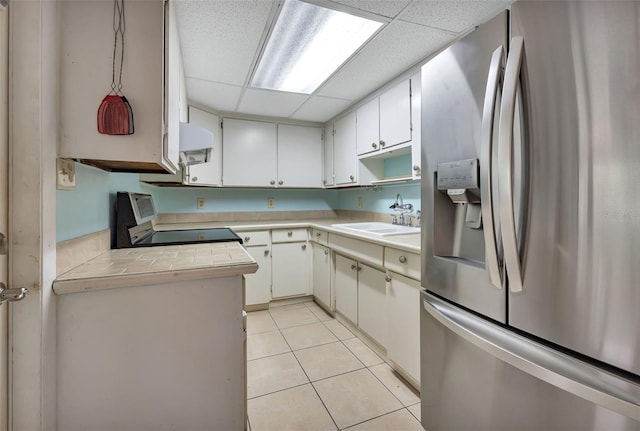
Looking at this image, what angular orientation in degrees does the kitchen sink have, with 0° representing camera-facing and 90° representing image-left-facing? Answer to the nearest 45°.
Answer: approximately 45°

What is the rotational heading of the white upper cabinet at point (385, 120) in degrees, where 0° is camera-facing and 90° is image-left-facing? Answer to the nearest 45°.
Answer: approximately 45°

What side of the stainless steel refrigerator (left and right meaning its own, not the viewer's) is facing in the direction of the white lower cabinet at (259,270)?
right

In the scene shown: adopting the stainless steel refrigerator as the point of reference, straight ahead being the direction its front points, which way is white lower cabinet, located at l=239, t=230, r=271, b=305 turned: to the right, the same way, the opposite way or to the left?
to the left

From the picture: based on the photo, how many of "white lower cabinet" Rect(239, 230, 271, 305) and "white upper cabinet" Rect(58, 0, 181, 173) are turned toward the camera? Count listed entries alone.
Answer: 1

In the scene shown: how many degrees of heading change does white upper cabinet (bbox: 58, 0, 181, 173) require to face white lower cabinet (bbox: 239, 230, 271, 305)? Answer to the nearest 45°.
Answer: approximately 45° to its left

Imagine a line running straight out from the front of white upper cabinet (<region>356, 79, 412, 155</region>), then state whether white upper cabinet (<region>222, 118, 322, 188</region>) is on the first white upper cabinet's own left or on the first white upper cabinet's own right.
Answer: on the first white upper cabinet's own right

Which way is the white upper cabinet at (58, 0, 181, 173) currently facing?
to the viewer's right

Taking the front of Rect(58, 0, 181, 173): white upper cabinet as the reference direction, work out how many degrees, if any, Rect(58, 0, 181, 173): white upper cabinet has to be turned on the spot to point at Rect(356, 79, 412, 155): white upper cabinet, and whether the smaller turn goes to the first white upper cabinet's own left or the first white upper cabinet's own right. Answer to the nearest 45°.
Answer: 0° — it already faces it

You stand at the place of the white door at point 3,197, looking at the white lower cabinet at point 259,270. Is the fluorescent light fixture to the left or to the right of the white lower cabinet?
right

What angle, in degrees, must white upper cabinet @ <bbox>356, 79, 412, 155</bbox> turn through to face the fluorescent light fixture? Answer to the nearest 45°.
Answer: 0° — it already faces it
